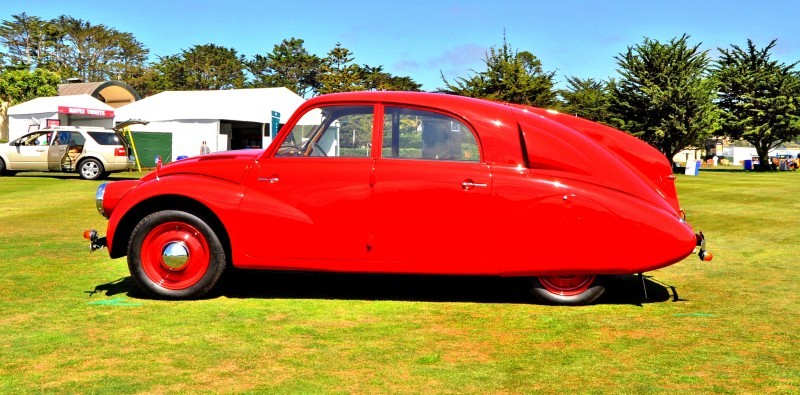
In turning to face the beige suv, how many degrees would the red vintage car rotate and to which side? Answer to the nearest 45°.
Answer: approximately 45° to its right

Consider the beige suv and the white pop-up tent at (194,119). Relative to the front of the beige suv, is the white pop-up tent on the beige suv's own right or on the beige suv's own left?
on the beige suv's own right

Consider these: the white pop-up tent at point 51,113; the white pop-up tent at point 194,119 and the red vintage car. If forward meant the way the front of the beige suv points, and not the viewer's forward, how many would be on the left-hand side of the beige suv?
1

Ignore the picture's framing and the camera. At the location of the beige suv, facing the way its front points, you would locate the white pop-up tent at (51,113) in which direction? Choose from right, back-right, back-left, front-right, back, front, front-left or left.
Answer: right

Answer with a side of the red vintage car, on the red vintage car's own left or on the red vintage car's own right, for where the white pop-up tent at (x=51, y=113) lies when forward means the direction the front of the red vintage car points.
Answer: on the red vintage car's own right

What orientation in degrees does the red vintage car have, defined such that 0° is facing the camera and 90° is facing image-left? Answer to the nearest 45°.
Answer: approximately 90°

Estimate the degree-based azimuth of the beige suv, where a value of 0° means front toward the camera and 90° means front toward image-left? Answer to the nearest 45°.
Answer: approximately 90°

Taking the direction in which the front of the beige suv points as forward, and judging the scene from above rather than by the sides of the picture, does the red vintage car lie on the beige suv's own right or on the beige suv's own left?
on the beige suv's own left

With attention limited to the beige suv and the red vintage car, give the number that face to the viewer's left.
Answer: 2

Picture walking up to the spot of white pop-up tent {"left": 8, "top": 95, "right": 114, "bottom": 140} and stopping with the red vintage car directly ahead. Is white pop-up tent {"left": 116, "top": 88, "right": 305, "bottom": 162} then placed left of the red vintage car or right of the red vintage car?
left
